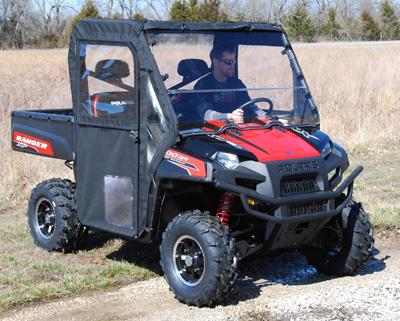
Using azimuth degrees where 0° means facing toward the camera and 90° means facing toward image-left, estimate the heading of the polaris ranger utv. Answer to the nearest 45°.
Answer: approximately 315°

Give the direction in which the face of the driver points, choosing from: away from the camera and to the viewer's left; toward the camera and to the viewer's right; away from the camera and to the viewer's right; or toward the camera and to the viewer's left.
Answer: toward the camera and to the viewer's right

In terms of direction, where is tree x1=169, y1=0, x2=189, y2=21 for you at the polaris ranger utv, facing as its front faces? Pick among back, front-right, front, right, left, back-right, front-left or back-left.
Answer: back-left

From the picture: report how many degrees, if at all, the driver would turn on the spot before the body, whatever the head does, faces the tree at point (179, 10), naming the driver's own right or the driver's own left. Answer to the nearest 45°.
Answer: approximately 135° to the driver's own left

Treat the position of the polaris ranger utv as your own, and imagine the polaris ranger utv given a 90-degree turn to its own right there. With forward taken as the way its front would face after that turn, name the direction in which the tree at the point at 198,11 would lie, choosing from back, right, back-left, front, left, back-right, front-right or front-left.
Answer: back-right
